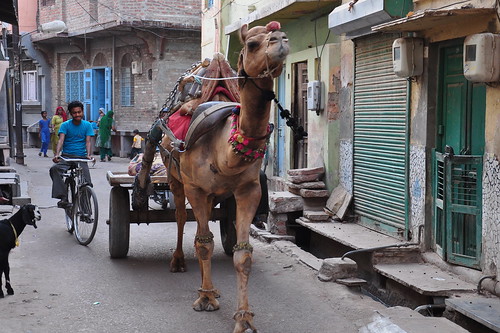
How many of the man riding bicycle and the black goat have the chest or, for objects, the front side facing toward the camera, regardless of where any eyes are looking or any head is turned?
1

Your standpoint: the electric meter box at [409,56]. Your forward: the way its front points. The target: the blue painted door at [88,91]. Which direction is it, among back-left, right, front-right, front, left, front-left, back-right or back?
right

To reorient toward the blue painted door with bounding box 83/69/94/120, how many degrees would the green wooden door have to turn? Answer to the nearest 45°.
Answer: approximately 90° to its right

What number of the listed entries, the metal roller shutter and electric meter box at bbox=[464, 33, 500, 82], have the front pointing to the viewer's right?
0

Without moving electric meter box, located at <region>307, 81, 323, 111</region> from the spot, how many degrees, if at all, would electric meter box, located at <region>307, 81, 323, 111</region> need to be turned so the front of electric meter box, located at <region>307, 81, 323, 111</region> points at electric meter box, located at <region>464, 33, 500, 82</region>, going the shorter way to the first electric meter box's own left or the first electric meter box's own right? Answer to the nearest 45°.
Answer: approximately 45° to the first electric meter box's own left

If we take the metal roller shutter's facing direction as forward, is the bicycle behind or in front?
in front

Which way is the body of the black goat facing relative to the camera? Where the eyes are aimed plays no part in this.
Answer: to the viewer's right

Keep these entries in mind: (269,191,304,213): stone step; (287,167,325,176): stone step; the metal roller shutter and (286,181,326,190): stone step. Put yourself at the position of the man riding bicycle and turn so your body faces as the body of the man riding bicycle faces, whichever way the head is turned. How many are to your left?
4

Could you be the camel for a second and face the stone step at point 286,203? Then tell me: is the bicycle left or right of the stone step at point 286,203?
left

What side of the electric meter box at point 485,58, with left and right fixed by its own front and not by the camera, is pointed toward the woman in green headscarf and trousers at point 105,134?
right

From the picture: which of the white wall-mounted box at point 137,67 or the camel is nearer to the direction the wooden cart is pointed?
the camel

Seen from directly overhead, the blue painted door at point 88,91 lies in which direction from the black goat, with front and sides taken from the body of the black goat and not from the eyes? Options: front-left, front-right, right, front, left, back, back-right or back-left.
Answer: left

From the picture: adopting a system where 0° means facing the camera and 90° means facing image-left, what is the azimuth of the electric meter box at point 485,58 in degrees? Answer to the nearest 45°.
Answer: approximately 45°

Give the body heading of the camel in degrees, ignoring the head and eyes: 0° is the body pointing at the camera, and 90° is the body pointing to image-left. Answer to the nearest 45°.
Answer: approximately 315°

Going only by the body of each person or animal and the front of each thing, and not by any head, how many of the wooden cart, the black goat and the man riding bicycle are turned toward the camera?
2

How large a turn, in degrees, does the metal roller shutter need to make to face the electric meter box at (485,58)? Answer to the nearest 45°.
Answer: approximately 45° to its left
